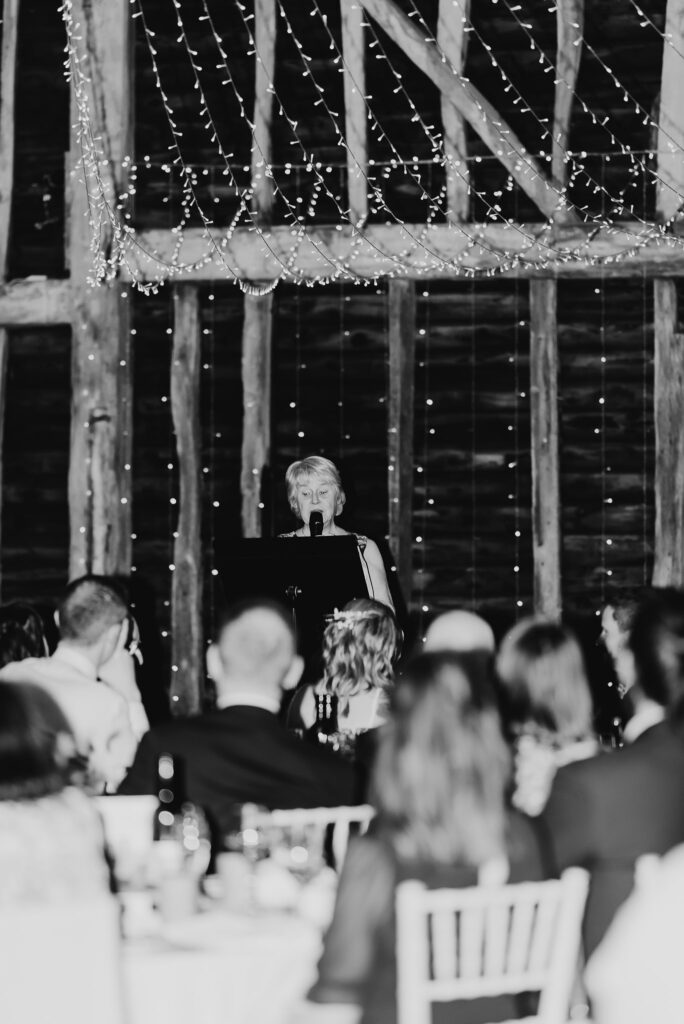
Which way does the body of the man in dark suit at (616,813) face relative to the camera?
away from the camera

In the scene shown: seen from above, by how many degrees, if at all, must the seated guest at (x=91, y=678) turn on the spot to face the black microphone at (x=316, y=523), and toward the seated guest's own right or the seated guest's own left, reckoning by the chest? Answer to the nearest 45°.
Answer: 0° — they already face it

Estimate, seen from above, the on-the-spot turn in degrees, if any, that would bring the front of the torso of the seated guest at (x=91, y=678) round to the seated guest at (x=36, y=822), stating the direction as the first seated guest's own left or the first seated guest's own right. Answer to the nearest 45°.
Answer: approximately 135° to the first seated guest's own right

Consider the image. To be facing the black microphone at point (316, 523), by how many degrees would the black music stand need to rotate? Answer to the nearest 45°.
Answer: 0° — it already faces it

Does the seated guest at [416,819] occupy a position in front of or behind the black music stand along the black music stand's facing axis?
behind

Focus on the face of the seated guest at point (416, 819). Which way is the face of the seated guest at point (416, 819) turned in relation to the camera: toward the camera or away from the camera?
away from the camera

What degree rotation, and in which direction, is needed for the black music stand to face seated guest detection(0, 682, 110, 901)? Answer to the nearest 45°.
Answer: approximately 180°

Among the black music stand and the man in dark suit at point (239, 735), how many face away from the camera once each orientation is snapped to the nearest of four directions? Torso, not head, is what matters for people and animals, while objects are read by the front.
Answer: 2

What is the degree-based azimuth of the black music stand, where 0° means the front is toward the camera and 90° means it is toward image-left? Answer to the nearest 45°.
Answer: approximately 180°

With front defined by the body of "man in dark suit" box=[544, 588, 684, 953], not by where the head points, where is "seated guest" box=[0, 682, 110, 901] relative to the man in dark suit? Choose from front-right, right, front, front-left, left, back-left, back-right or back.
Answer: back-left

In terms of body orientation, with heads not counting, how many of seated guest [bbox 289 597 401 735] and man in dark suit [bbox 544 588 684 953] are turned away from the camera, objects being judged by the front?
2

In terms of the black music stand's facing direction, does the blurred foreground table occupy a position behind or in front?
behind

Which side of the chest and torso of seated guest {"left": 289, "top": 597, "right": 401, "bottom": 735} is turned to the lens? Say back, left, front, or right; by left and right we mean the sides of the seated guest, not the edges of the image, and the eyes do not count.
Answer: back

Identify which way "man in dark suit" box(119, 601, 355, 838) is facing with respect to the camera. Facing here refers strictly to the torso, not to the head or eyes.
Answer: away from the camera
